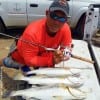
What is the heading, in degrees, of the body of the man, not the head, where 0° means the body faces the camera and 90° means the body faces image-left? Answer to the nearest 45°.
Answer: approximately 315°

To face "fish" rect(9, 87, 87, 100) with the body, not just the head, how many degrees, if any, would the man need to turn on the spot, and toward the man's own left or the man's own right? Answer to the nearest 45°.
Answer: approximately 45° to the man's own right

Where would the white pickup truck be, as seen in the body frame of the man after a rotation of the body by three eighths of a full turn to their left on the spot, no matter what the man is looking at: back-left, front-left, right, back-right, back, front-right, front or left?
front
